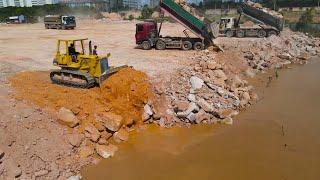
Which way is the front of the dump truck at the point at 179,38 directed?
to the viewer's left

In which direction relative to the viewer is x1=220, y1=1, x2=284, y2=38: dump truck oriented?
to the viewer's left

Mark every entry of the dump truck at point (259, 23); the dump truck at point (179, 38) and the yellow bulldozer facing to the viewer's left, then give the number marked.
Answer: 2

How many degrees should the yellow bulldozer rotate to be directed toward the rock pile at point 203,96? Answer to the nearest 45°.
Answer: approximately 45° to its left

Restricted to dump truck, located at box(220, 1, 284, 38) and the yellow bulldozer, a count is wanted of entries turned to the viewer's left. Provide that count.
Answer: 1

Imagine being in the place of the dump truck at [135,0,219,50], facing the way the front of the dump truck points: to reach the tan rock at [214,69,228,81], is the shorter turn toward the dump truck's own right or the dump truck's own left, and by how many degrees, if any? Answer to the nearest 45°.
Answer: approximately 90° to the dump truck's own left

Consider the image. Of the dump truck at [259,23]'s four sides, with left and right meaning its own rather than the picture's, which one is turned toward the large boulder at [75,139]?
left

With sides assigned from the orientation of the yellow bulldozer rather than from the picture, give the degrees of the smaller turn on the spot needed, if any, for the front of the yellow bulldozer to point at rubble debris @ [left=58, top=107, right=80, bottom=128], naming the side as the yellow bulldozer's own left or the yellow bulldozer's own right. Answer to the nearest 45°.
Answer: approximately 45° to the yellow bulldozer's own right

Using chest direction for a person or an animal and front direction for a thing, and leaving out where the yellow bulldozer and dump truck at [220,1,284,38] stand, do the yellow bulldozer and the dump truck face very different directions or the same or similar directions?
very different directions

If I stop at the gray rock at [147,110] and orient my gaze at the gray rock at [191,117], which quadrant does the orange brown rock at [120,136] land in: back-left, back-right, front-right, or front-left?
back-right
